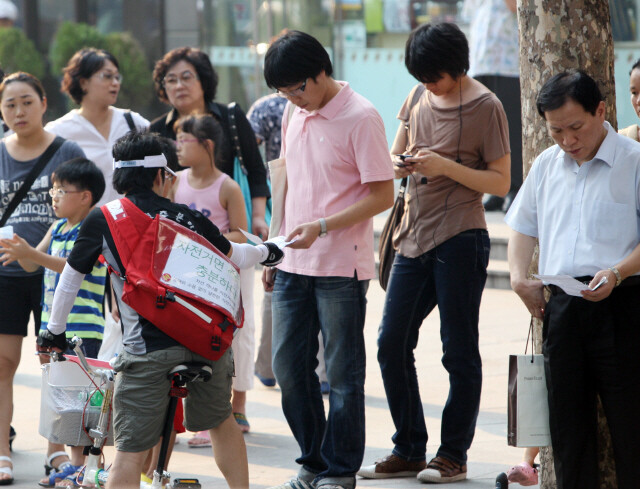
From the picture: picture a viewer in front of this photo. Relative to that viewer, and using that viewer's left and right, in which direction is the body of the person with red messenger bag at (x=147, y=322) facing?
facing away from the viewer

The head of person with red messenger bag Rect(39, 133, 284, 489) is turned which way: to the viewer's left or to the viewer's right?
to the viewer's right

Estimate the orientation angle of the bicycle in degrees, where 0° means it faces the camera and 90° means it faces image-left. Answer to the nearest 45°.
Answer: approximately 135°

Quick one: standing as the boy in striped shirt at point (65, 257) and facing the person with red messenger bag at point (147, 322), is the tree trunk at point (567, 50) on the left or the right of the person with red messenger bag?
left

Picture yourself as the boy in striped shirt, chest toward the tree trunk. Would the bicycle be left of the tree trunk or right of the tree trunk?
right

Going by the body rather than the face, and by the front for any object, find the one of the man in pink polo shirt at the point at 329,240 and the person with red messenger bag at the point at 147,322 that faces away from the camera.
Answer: the person with red messenger bag

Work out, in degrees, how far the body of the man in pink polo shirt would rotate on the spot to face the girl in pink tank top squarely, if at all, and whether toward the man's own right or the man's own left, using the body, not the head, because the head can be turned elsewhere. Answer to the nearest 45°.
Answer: approximately 90° to the man's own right

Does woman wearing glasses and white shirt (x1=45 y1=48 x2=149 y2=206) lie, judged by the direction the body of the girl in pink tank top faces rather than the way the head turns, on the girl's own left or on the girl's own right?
on the girl's own right

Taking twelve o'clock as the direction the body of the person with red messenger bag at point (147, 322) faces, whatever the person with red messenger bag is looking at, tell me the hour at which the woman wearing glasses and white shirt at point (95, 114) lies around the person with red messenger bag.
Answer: The woman wearing glasses and white shirt is roughly at 12 o'clock from the person with red messenger bag.

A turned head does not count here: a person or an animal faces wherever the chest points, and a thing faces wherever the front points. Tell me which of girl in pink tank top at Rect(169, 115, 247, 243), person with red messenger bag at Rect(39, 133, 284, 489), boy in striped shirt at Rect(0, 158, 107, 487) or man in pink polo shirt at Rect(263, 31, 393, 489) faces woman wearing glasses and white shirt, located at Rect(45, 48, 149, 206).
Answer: the person with red messenger bag
